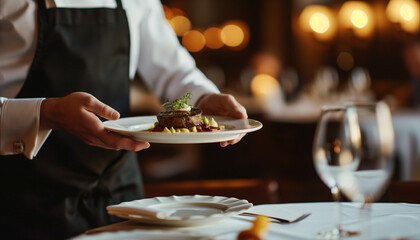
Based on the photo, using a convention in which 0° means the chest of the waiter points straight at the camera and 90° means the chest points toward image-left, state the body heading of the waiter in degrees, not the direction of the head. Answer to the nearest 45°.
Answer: approximately 315°

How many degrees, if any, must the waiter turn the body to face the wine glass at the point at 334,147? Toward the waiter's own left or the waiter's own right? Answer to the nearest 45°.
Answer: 0° — they already face it

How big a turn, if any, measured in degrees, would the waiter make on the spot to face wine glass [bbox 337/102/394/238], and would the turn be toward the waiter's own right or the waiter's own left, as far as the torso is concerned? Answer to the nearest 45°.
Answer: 0° — they already face it
